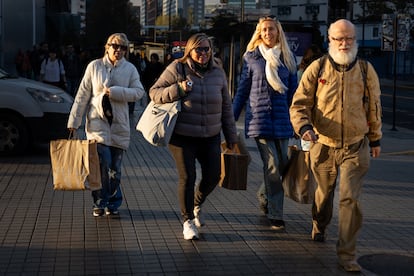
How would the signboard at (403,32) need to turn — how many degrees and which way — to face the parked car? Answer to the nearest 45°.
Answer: approximately 45° to its right

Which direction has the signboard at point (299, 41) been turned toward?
toward the camera

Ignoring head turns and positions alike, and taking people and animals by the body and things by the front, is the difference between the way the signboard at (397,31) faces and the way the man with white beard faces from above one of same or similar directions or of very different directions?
same or similar directions

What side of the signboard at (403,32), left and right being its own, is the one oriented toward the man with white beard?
front

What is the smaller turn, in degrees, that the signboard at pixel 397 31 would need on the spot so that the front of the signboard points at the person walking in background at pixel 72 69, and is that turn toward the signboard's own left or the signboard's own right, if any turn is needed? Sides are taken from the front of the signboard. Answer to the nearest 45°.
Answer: approximately 135° to the signboard's own right

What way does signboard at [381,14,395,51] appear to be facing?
toward the camera

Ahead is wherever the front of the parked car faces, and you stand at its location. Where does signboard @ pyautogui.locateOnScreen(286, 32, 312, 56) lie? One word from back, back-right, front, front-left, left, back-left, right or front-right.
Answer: front-left

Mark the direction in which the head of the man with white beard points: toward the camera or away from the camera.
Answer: toward the camera

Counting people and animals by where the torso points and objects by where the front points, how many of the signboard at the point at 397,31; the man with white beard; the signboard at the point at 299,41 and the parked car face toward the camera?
3

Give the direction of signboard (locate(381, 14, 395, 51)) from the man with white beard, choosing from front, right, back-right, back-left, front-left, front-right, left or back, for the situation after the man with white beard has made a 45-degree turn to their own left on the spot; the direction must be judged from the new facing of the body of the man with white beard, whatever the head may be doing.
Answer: back-left

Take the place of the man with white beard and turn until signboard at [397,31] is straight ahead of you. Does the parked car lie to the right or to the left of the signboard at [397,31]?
left
